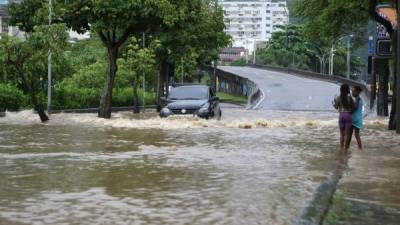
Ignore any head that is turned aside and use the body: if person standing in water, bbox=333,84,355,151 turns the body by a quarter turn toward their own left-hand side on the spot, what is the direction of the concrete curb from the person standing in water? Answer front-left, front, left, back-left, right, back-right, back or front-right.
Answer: left

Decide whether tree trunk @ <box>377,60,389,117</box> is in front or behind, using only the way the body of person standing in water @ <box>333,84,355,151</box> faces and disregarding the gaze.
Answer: in front

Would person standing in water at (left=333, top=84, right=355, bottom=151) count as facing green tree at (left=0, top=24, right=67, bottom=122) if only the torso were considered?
no

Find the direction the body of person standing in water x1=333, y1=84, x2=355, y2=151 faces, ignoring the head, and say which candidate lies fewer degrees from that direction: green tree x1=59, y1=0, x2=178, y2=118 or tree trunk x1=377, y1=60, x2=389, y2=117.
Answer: the tree trunk

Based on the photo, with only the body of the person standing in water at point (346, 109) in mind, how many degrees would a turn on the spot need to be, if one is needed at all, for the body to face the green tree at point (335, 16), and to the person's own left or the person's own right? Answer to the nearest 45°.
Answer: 0° — they already face it

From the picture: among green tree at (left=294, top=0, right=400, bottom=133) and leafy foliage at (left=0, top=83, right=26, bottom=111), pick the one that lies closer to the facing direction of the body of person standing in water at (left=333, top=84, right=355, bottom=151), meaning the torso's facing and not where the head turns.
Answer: the green tree

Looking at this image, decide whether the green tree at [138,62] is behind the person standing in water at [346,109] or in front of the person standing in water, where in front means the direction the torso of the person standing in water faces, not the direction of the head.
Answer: in front

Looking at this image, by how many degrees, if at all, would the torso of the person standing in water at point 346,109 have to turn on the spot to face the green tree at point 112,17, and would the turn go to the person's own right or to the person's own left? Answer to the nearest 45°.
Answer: approximately 45° to the person's own left

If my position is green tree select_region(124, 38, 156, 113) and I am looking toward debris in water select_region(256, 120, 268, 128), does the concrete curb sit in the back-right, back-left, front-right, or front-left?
front-right

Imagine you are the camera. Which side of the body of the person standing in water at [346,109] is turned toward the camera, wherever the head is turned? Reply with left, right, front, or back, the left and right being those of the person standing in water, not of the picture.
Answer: back

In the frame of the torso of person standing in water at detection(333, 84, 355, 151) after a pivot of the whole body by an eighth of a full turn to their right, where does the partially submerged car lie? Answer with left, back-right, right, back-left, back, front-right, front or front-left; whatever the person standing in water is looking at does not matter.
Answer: left
